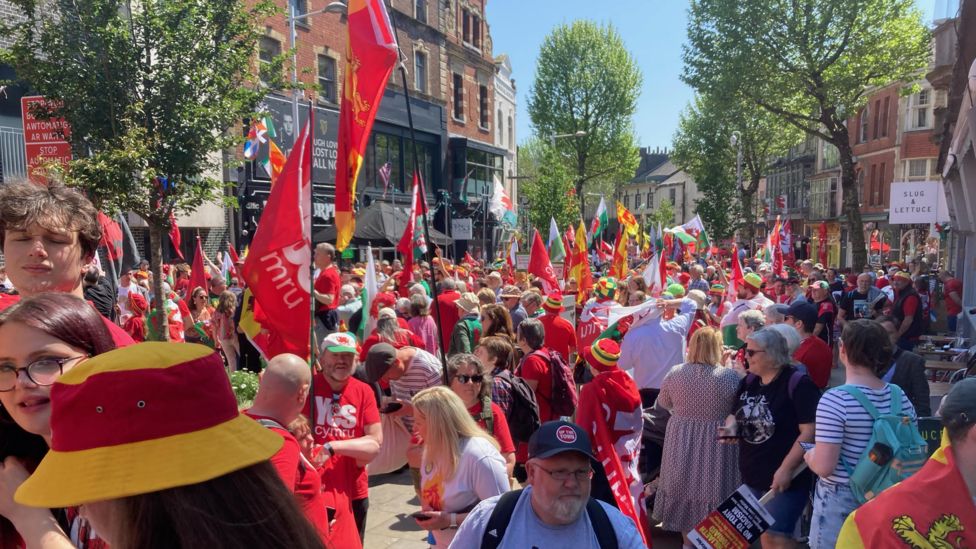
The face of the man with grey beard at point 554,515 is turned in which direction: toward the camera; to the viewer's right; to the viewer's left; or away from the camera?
toward the camera

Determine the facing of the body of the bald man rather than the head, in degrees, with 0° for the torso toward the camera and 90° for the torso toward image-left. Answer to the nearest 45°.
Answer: approximately 225°

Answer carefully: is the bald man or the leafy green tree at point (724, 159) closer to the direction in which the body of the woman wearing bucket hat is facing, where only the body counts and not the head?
the bald man

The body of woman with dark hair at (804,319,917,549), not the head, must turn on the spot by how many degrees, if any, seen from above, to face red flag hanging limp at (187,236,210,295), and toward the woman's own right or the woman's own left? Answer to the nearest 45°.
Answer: approximately 45° to the woman's own left

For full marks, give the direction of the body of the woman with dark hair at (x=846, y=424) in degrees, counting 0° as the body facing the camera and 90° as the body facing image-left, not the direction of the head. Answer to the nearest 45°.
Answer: approximately 135°

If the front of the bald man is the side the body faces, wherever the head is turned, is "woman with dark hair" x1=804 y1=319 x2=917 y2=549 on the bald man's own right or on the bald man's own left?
on the bald man's own right

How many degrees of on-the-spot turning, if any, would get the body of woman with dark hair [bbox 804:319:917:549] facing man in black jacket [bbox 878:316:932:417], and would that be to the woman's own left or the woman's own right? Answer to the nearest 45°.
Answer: approximately 45° to the woman's own right

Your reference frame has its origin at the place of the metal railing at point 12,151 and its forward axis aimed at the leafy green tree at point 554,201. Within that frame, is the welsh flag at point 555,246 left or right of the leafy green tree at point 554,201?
right

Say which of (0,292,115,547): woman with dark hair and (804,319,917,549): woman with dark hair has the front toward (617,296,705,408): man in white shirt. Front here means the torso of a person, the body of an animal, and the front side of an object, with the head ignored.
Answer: (804,319,917,549): woman with dark hair

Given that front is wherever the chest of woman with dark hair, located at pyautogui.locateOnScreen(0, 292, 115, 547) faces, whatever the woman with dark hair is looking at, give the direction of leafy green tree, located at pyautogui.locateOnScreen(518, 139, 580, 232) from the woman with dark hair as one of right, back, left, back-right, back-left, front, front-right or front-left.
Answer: back

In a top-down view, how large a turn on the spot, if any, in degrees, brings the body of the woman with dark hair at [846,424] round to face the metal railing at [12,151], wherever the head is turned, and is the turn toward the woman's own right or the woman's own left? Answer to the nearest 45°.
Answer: approximately 45° to the woman's own left

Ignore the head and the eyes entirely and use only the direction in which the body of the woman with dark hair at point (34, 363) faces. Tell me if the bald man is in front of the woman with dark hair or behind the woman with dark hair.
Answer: behind
